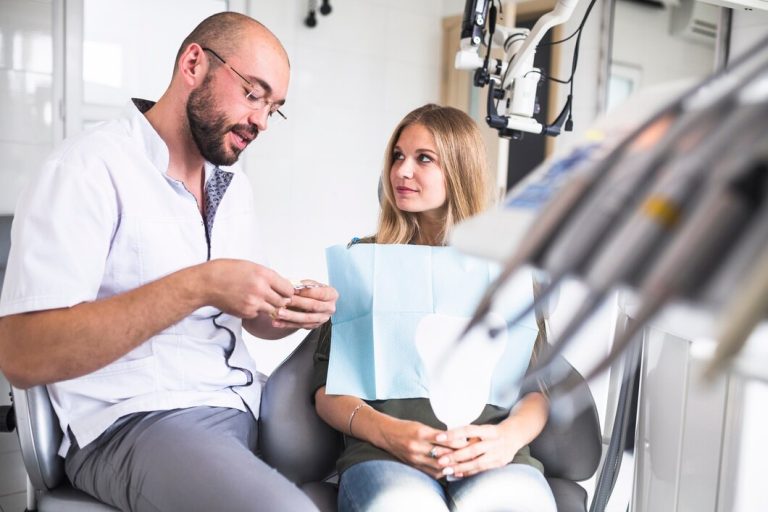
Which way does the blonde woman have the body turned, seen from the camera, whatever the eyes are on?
toward the camera

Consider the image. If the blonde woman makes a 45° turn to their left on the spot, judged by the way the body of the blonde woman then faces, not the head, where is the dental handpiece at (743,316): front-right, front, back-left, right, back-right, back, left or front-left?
front-right

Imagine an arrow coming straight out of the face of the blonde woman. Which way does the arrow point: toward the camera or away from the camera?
toward the camera

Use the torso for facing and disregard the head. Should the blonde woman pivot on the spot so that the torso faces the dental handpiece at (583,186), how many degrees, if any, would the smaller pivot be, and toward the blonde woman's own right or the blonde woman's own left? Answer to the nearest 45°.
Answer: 0° — they already face it

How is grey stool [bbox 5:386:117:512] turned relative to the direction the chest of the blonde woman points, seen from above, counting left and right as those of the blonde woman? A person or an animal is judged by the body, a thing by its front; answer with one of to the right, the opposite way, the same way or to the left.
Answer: to the left

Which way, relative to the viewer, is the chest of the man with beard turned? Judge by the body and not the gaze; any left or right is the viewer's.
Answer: facing the viewer and to the right of the viewer

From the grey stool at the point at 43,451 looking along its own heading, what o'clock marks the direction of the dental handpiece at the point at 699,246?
The dental handpiece is roughly at 1 o'clock from the grey stool.

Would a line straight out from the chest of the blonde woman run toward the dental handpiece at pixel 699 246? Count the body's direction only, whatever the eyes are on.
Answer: yes

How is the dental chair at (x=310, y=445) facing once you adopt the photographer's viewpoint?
facing the viewer

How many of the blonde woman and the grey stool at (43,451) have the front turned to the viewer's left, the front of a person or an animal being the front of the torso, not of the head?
0

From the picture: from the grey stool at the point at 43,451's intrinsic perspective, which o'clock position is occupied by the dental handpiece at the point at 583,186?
The dental handpiece is roughly at 1 o'clock from the grey stool.

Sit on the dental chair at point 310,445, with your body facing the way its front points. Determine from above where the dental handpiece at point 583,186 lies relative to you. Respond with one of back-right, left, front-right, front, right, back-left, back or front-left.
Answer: front

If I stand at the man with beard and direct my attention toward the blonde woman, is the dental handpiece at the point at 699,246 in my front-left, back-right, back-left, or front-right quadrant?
front-right

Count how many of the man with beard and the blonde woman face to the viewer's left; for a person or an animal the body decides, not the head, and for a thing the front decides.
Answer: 0
